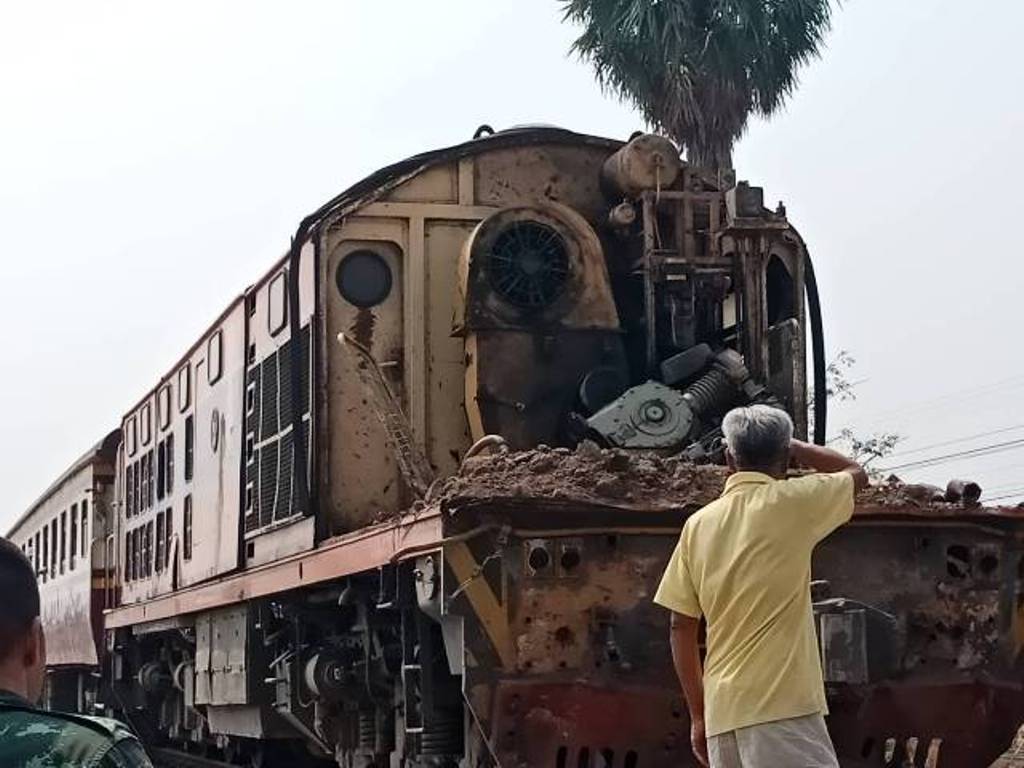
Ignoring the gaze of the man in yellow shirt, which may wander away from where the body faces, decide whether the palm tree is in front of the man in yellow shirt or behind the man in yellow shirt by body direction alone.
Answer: in front

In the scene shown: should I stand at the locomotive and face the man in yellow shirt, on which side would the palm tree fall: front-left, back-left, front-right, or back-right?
back-left

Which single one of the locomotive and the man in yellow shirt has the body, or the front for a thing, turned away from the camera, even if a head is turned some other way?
the man in yellow shirt

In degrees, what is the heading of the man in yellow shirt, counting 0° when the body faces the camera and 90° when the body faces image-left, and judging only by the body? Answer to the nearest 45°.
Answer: approximately 180°

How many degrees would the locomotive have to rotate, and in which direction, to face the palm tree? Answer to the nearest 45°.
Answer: approximately 135° to its left

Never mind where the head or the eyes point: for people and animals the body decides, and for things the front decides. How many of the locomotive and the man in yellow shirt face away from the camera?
1

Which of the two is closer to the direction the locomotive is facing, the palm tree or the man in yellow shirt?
the man in yellow shirt

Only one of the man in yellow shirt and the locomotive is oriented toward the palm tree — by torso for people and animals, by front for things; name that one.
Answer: the man in yellow shirt

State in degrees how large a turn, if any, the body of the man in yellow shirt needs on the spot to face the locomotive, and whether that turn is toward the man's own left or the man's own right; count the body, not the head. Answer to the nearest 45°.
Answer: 0° — they already face it
